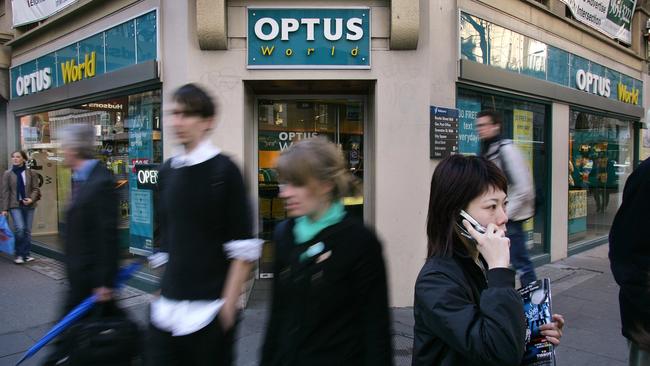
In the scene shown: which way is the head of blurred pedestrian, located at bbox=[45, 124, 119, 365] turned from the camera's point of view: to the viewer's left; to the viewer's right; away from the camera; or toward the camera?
to the viewer's left

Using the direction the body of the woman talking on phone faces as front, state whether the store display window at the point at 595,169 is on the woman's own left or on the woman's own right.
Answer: on the woman's own left

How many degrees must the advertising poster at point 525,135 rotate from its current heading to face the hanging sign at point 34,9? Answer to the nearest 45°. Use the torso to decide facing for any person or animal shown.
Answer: approximately 135° to its right

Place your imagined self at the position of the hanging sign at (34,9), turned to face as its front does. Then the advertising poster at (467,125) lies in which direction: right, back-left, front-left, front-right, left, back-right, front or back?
left

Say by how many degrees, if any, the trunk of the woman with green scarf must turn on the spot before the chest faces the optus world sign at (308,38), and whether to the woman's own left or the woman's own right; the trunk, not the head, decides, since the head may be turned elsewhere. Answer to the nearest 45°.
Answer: approximately 135° to the woman's own right
